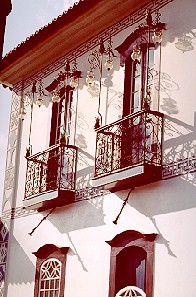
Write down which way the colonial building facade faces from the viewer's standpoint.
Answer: facing the viewer and to the left of the viewer
